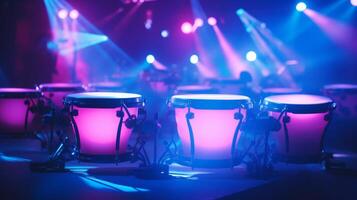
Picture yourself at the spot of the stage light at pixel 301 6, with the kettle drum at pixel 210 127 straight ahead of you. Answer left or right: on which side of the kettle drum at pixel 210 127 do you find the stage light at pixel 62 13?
right

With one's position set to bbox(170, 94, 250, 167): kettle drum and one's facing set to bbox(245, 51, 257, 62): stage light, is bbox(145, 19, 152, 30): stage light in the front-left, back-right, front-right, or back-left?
front-left

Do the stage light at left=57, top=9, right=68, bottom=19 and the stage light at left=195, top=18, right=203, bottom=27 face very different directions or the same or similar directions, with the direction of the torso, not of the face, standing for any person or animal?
same or similar directions

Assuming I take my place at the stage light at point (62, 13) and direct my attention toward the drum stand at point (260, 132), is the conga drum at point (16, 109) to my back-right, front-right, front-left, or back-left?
front-right

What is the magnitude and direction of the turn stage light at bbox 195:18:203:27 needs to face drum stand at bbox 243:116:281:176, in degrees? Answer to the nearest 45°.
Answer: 0° — it already faces it

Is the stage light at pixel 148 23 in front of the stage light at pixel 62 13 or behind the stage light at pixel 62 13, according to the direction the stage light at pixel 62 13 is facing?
behind

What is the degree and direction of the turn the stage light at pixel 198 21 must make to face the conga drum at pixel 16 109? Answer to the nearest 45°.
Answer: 0° — it already faces it

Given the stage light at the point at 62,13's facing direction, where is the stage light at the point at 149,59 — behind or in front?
behind

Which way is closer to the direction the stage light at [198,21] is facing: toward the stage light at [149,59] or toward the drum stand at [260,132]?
the drum stand

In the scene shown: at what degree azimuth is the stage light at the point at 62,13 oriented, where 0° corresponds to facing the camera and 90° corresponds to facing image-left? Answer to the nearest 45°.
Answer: approximately 0°

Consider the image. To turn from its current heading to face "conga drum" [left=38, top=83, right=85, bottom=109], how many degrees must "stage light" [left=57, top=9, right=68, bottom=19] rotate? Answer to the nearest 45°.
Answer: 0° — it already faces it

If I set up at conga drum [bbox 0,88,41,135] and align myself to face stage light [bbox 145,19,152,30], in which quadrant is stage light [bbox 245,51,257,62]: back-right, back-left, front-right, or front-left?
front-right

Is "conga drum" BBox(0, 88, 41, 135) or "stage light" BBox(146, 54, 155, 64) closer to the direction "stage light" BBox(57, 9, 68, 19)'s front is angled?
the conga drum

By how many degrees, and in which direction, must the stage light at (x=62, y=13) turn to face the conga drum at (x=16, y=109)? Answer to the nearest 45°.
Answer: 0° — it already faces it

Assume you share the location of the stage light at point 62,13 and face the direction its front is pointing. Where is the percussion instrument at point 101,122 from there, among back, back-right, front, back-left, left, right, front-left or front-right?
front

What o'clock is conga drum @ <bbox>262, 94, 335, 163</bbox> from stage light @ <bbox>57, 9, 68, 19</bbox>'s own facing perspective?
The conga drum is roughly at 11 o'clock from the stage light.

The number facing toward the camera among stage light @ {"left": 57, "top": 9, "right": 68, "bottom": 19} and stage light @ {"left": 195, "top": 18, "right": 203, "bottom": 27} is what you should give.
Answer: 2

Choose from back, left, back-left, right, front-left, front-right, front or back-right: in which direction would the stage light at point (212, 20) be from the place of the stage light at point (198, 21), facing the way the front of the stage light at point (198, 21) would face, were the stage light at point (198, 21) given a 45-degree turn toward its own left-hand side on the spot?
front-left
